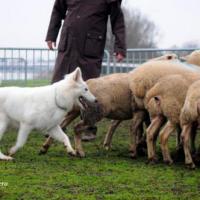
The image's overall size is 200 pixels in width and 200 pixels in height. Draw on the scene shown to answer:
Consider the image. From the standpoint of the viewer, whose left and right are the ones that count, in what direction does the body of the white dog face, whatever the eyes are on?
facing to the right of the viewer

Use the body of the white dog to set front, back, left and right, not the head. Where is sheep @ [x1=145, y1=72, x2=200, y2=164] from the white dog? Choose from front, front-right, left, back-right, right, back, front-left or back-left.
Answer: front

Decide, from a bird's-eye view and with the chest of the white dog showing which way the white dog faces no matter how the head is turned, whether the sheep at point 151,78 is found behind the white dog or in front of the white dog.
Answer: in front

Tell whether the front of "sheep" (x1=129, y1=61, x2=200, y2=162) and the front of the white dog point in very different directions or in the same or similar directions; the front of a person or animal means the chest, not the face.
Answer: same or similar directions

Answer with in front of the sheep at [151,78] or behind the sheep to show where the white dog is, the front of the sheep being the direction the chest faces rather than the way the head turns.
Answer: behind
